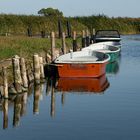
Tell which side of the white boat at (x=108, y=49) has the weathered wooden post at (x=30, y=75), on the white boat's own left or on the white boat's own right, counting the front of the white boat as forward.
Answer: on the white boat's own left

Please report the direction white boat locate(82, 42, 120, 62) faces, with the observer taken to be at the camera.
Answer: facing to the left of the viewer

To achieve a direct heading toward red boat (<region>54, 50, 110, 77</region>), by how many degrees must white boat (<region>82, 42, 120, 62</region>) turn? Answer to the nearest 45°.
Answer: approximately 90° to its left

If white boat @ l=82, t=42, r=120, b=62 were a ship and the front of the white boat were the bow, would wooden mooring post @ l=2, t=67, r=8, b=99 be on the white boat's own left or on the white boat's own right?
on the white boat's own left

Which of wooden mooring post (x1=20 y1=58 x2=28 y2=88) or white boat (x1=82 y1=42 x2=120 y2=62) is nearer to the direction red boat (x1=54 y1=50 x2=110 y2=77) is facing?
the wooden mooring post

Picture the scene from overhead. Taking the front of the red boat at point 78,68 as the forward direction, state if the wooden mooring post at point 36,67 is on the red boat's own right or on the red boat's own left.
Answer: on the red boat's own left

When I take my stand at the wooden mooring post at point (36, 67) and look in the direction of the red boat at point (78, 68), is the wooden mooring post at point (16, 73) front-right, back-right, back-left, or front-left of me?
back-right
